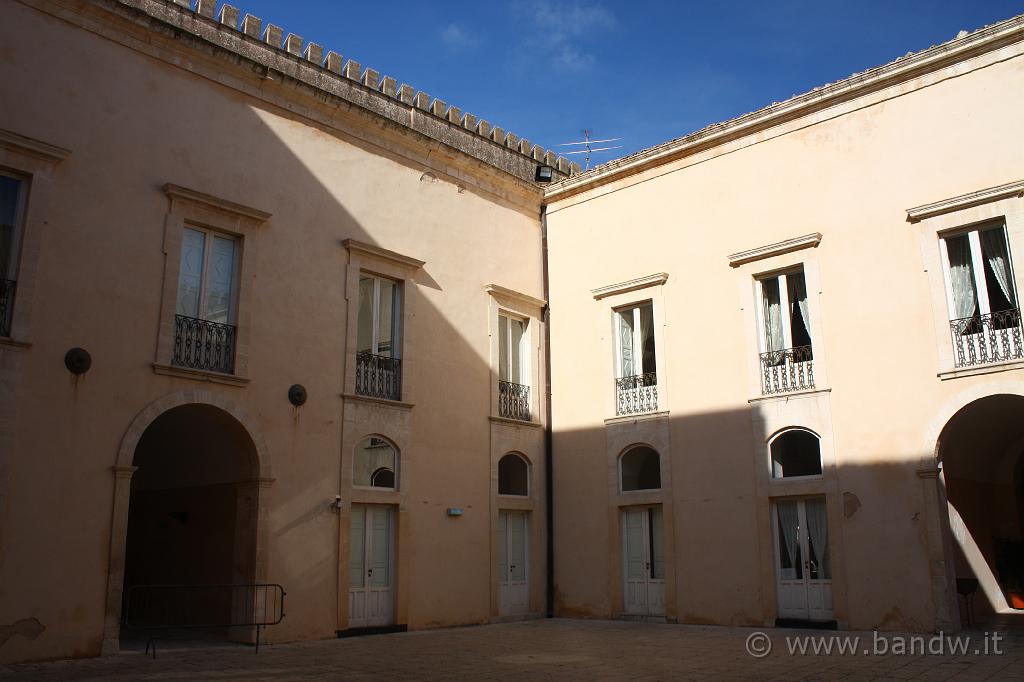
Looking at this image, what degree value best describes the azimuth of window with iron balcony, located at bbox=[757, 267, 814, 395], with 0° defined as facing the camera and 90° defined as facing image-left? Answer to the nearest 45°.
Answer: approximately 45°

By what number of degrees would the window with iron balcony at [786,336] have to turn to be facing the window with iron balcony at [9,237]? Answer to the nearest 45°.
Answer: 0° — it already faces it

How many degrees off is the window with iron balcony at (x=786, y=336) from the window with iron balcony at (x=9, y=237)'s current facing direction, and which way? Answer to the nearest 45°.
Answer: approximately 45° to its left

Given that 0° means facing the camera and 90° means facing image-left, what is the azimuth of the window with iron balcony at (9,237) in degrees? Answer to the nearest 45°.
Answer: approximately 315°

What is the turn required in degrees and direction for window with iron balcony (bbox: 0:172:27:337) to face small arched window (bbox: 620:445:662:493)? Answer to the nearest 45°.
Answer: approximately 45° to its left

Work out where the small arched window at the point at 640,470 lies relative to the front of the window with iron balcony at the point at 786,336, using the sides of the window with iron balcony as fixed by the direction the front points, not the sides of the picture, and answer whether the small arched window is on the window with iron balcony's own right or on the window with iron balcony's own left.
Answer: on the window with iron balcony's own right
